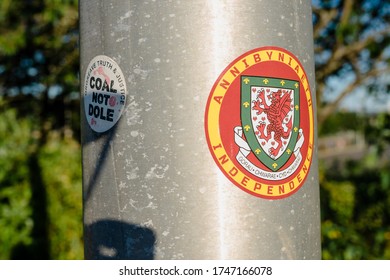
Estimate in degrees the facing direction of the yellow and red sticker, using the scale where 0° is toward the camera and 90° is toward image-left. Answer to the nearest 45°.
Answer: approximately 315°

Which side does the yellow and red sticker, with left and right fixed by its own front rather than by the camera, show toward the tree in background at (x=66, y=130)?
back

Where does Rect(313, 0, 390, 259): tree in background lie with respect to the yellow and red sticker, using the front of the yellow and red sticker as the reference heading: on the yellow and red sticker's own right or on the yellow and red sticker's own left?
on the yellow and red sticker's own left

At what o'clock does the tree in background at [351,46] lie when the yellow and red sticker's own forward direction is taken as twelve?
The tree in background is roughly at 8 o'clock from the yellow and red sticker.
